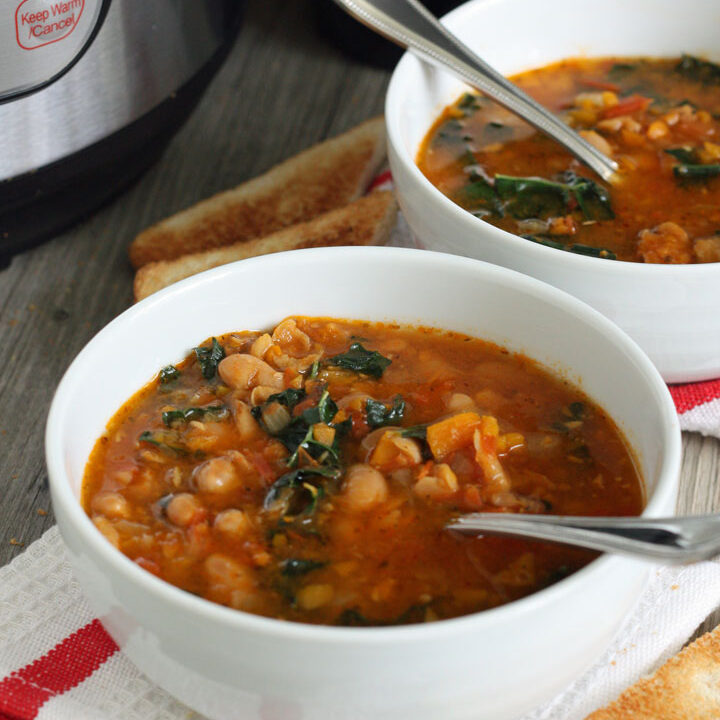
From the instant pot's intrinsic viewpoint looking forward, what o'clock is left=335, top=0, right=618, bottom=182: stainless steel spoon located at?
The stainless steel spoon is roughly at 9 o'clock from the instant pot.

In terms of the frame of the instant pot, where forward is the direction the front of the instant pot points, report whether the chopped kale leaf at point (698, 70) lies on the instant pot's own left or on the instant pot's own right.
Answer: on the instant pot's own left

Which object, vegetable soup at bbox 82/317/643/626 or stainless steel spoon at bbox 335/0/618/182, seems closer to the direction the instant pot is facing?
the vegetable soup

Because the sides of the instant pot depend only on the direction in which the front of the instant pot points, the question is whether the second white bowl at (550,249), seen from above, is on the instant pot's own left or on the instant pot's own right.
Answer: on the instant pot's own left

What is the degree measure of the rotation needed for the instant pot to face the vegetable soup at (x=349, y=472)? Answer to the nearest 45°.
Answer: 0° — it already faces it

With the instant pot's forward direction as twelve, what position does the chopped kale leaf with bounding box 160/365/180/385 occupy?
The chopped kale leaf is roughly at 12 o'clock from the instant pot.

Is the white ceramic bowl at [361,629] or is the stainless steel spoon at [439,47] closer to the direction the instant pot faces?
the white ceramic bowl

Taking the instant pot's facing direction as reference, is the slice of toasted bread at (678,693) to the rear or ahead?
ahead

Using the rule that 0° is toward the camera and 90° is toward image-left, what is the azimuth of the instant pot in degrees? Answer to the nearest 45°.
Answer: approximately 0°

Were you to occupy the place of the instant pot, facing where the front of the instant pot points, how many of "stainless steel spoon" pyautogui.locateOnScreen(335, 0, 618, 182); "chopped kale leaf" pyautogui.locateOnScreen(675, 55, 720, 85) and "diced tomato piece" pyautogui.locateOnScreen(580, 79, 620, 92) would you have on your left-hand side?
3

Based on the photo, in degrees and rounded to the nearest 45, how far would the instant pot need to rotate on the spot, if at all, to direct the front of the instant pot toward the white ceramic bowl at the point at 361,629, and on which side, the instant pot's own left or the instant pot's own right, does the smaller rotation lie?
0° — it already faces it

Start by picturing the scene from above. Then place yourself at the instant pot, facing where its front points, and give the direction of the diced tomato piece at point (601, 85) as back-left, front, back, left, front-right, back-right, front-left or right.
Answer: left
